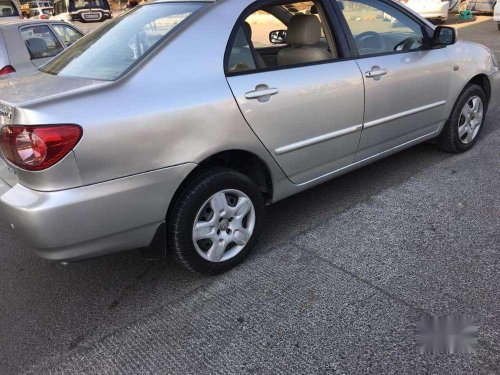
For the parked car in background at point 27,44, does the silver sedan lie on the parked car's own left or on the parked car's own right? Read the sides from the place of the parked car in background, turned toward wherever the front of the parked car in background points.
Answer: on the parked car's own right

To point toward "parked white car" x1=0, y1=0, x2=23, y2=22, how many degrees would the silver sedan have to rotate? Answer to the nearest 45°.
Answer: approximately 90° to its left

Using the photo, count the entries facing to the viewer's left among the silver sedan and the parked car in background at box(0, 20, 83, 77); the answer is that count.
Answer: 0

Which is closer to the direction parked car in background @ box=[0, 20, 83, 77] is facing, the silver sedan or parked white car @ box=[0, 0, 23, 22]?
the parked white car

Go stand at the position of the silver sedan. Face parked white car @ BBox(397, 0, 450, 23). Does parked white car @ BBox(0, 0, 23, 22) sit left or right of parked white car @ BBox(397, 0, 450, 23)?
left

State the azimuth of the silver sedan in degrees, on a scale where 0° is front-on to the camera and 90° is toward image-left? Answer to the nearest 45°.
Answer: approximately 225°

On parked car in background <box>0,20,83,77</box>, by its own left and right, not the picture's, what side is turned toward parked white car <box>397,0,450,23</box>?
front

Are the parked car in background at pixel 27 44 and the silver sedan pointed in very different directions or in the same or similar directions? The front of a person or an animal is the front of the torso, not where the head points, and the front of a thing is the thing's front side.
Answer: same or similar directions

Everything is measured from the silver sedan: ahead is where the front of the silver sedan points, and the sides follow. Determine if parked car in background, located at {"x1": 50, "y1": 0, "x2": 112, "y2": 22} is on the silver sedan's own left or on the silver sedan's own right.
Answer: on the silver sedan's own left

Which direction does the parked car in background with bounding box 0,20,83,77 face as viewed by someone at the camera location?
facing away from the viewer and to the right of the viewer

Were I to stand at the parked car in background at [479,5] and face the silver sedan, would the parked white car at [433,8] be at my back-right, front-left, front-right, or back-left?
front-right

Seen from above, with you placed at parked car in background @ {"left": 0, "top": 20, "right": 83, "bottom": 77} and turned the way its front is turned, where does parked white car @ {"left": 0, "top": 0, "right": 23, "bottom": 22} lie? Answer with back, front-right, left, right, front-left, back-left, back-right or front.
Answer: front-left

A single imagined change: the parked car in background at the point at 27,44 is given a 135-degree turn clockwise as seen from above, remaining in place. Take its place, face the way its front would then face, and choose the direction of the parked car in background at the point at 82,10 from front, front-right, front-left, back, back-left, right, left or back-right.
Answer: back
